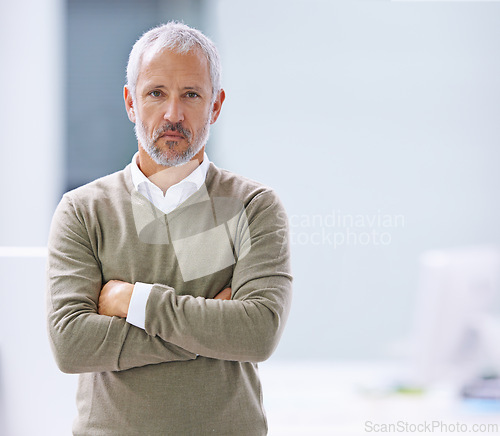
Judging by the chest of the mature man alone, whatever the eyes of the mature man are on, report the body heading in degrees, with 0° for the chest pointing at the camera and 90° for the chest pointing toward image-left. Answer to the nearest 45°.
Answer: approximately 0°
